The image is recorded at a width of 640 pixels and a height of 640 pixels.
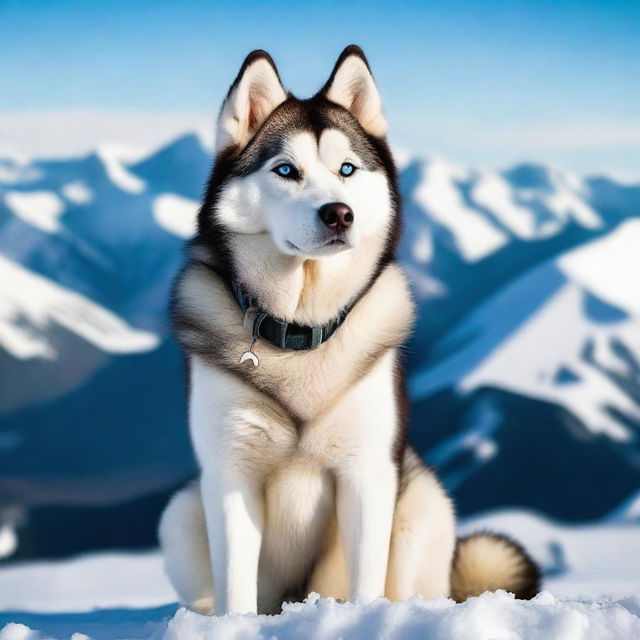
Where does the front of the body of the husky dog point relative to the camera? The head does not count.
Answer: toward the camera
